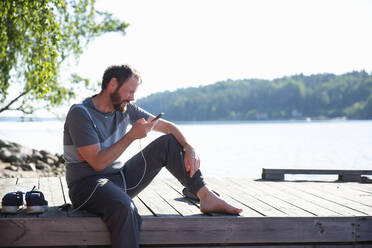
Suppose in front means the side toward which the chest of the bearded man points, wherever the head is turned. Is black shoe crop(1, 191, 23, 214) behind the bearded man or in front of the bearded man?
behind

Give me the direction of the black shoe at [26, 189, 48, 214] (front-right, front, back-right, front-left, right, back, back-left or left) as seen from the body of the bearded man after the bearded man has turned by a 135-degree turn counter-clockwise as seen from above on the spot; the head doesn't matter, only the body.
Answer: left

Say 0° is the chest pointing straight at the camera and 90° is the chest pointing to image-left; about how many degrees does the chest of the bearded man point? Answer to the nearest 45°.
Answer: approximately 315°

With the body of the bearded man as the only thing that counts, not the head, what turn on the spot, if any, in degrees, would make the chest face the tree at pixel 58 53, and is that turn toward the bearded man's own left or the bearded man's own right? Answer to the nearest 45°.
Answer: approximately 135° to the bearded man's own left

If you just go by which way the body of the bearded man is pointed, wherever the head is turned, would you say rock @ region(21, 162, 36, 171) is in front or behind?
behind
